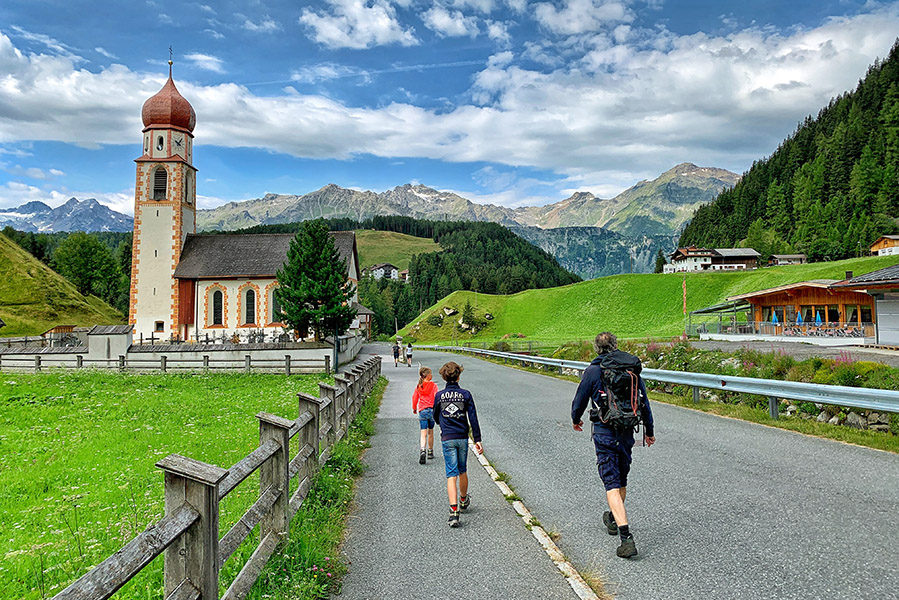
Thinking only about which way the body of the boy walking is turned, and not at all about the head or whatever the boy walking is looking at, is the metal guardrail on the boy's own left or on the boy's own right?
on the boy's own right

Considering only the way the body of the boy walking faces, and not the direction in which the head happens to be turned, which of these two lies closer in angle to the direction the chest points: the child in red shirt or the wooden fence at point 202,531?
the child in red shirt

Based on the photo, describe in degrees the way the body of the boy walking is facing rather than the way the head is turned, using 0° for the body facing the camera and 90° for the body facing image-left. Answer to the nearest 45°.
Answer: approximately 180°

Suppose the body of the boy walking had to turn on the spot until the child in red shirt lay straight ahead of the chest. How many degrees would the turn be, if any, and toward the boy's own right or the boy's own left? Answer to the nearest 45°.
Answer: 0° — they already face them

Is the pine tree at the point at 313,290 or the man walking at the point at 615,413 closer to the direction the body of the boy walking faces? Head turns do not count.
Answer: the pine tree

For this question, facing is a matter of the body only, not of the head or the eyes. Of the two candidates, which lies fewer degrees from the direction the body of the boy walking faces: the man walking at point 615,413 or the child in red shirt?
the child in red shirt

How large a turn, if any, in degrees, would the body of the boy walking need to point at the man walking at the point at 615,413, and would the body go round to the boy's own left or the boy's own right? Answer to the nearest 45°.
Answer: approximately 135° to the boy's own right
